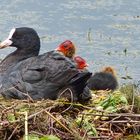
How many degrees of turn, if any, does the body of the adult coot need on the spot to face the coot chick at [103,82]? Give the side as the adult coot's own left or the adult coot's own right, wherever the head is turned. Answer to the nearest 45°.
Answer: approximately 135° to the adult coot's own right

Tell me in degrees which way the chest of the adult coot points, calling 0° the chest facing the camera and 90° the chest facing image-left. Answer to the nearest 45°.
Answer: approximately 90°
